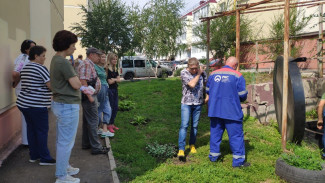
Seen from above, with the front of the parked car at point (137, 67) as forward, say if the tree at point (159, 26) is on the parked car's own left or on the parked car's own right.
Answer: on the parked car's own right

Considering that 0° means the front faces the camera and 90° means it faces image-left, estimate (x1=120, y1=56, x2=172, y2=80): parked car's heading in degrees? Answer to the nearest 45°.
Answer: approximately 270°

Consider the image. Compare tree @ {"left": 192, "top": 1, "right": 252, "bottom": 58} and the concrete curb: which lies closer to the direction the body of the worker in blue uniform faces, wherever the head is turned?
the tree

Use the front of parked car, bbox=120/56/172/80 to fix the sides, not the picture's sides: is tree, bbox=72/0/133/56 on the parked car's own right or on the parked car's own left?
on the parked car's own right
